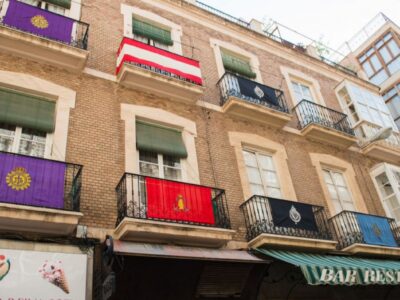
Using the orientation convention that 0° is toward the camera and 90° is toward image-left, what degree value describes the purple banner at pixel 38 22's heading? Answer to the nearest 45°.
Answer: approximately 0°

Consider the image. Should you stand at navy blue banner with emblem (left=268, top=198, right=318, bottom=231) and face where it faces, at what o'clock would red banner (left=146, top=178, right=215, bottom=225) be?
The red banner is roughly at 3 o'clock from the navy blue banner with emblem.

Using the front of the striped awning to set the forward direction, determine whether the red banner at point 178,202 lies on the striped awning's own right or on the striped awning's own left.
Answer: on the striped awning's own right

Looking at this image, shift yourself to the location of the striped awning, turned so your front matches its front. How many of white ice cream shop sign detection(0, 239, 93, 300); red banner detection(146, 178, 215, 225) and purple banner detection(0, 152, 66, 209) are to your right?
3

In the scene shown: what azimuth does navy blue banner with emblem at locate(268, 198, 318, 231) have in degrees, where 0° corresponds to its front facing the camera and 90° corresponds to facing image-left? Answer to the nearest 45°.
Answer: approximately 315°

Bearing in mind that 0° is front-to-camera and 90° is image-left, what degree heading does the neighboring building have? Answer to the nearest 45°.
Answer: approximately 45°

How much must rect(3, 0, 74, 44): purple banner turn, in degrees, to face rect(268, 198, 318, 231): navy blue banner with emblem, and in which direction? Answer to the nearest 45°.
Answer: approximately 90° to its left

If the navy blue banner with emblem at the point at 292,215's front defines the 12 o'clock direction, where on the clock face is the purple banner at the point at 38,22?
The purple banner is roughly at 3 o'clock from the navy blue banner with emblem.

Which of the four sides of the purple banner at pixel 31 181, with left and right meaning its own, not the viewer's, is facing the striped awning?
left

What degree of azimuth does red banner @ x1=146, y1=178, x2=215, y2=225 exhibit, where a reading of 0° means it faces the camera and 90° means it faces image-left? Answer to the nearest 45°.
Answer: approximately 0°
